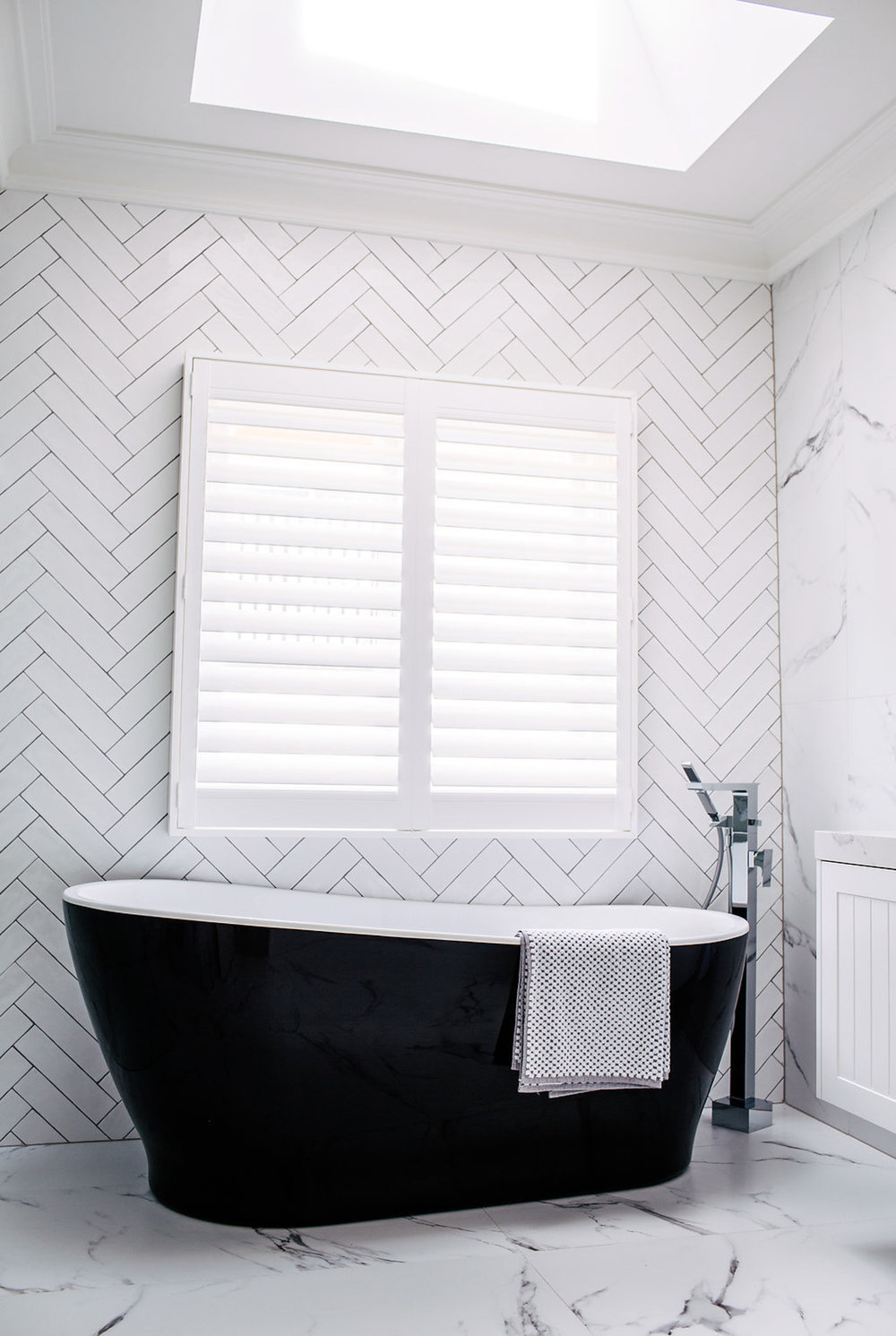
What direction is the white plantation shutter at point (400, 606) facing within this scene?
toward the camera

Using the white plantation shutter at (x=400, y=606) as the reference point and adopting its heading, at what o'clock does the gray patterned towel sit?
The gray patterned towel is roughly at 11 o'clock from the white plantation shutter.
